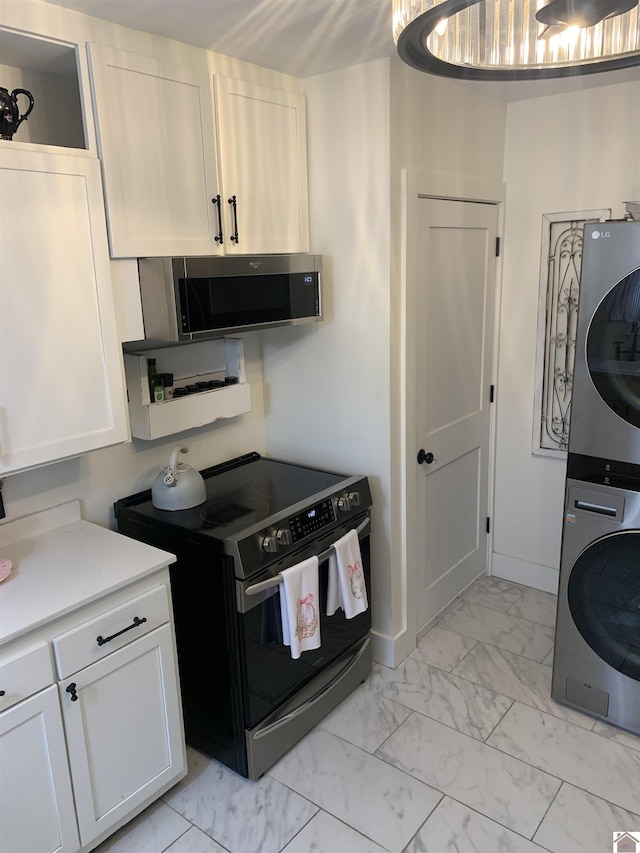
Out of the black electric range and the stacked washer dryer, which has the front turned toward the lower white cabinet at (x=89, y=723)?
the stacked washer dryer

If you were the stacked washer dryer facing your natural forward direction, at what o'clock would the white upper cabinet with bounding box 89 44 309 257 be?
The white upper cabinet is roughly at 1 o'clock from the stacked washer dryer.

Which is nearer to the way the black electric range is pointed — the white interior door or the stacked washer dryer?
the stacked washer dryer

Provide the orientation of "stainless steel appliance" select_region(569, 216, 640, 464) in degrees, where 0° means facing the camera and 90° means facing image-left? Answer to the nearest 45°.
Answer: approximately 45°

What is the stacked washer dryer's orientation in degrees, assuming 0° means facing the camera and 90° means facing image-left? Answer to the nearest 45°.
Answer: approximately 45°

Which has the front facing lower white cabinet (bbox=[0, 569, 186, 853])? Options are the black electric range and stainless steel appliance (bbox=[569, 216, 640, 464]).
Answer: the stainless steel appliance
